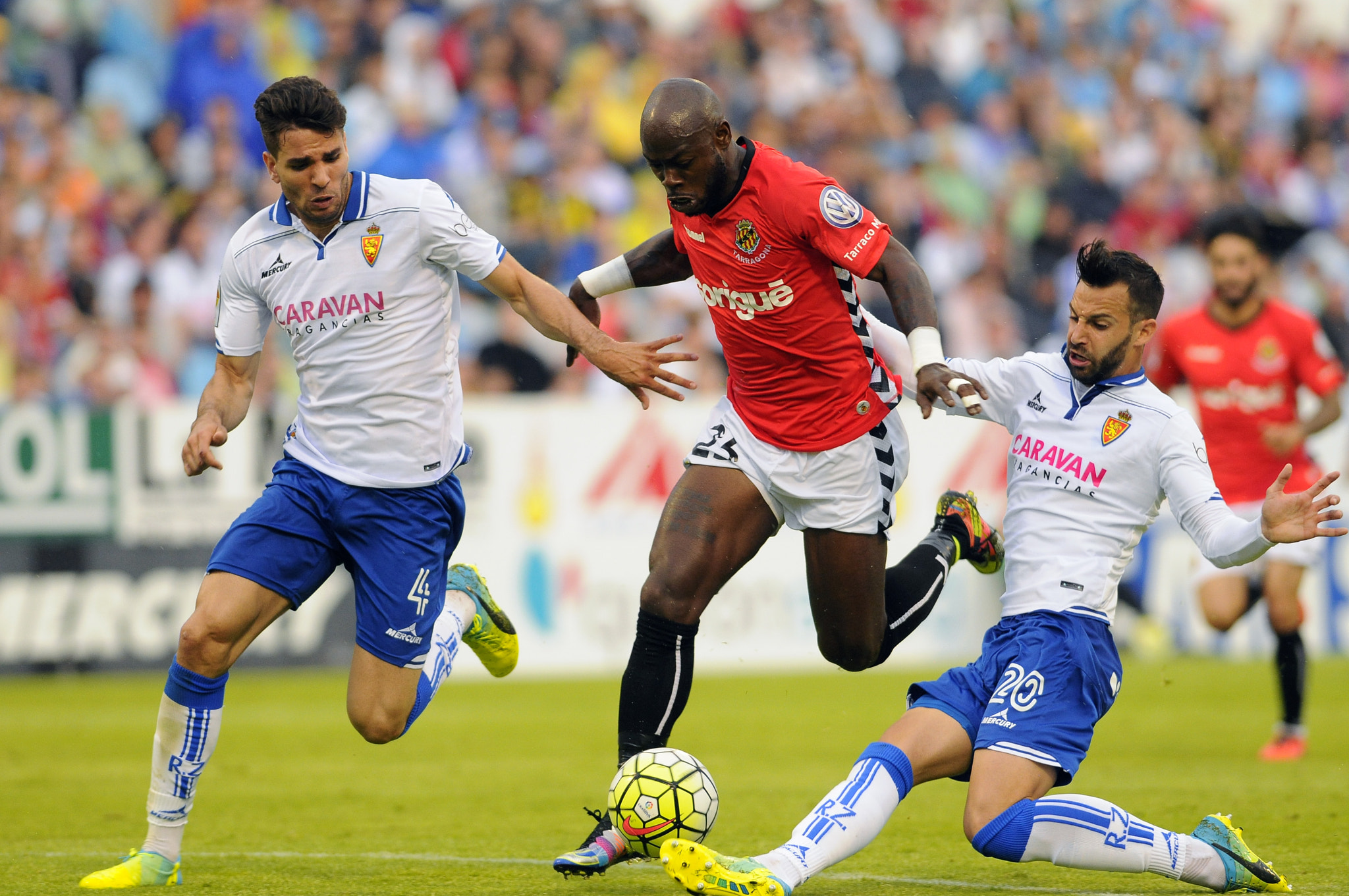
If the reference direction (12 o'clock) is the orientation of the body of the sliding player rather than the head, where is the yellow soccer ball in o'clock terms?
The yellow soccer ball is roughly at 1 o'clock from the sliding player.

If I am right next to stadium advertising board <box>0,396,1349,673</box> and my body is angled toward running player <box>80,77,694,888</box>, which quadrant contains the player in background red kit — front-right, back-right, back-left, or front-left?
front-left

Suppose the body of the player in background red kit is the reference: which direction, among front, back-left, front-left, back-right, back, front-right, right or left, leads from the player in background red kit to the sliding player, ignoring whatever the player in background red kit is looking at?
front

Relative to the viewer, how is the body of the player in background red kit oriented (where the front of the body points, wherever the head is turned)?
toward the camera

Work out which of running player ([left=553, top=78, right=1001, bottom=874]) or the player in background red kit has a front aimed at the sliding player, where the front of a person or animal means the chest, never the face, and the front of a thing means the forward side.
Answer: the player in background red kit

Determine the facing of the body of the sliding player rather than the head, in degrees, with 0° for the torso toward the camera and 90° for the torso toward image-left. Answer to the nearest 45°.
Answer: approximately 45°

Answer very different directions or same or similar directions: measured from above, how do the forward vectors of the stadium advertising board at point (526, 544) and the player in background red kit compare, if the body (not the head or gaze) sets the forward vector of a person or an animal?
same or similar directions

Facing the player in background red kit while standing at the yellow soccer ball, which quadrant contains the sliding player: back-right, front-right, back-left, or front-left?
front-right

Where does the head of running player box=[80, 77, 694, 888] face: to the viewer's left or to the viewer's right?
to the viewer's right

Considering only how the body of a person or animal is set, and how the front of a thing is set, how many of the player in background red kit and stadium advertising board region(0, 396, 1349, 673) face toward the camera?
2

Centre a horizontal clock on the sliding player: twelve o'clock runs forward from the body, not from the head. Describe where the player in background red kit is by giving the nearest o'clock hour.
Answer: The player in background red kit is roughly at 5 o'clock from the sliding player.

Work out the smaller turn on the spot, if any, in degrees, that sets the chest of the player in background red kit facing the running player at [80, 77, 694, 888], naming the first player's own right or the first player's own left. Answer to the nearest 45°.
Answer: approximately 45° to the first player's own right

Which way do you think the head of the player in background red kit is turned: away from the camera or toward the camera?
toward the camera

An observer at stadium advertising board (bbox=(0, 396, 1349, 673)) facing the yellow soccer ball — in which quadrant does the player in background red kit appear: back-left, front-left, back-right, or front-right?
front-left
